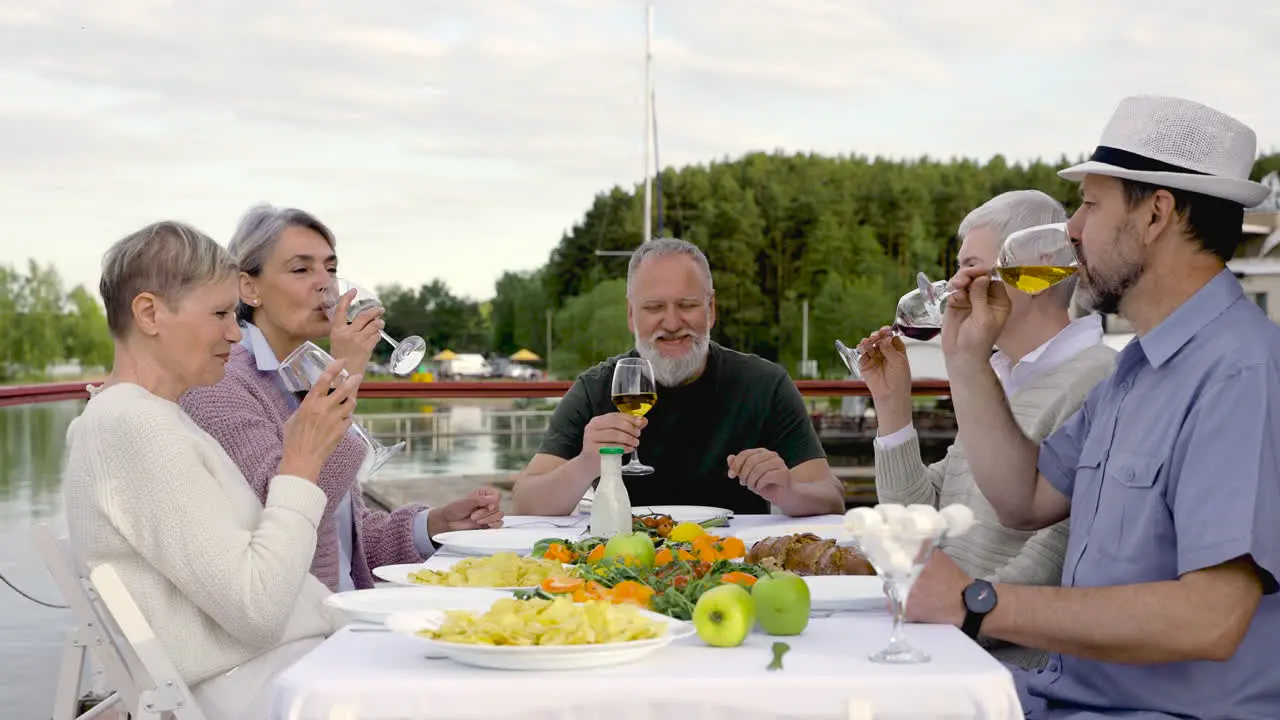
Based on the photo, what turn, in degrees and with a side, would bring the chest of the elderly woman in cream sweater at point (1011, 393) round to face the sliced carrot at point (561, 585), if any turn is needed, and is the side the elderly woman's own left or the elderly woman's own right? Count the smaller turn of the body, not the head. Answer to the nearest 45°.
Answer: approximately 45° to the elderly woman's own left

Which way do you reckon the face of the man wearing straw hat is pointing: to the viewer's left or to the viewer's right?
to the viewer's left

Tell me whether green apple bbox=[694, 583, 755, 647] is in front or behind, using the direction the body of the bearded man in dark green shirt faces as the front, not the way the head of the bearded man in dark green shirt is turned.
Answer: in front

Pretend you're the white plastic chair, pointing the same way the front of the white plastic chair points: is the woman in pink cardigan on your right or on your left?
on your left

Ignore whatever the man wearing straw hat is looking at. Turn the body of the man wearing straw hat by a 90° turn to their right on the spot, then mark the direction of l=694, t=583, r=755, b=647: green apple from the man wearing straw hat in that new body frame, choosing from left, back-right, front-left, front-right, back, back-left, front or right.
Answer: back-left

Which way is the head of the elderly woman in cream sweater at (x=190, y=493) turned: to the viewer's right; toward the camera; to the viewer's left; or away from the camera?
to the viewer's right

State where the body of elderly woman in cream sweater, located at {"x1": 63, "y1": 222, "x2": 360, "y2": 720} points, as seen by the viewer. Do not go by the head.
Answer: to the viewer's right

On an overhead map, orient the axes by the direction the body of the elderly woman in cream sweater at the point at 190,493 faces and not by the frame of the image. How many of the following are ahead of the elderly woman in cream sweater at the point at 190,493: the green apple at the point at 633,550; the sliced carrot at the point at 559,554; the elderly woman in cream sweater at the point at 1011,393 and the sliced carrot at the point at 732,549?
4

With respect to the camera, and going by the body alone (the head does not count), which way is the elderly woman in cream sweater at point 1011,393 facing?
to the viewer's left

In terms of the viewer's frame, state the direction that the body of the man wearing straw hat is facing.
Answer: to the viewer's left

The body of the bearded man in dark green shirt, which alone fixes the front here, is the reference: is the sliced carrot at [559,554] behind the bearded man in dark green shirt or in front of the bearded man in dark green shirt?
in front

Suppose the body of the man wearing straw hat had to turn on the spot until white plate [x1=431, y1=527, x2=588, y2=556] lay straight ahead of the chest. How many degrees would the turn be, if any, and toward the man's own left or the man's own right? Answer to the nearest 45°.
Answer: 0° — they already face it

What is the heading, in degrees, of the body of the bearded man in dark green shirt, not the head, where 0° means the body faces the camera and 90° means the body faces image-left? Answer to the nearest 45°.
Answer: approximately 0°
